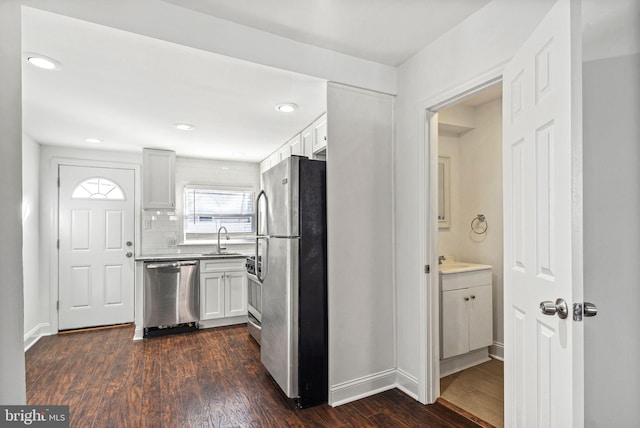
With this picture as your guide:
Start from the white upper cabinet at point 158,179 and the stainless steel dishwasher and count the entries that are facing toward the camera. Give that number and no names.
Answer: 2

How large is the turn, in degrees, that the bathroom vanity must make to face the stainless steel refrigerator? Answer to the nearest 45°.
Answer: approximately 90° to its right

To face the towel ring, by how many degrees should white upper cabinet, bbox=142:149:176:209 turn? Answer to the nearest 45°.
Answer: approximately 45° to its left

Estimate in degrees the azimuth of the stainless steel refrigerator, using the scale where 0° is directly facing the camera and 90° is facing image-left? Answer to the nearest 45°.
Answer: approximately 45°

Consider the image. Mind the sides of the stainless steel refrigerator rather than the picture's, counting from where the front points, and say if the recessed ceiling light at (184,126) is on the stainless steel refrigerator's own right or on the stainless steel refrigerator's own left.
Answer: on the stainless steel refrigerator's own right

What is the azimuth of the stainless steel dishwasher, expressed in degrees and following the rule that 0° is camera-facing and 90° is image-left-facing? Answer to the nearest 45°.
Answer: approximately 0°

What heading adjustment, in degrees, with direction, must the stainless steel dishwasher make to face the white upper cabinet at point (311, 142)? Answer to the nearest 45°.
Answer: approximately 45° to its left

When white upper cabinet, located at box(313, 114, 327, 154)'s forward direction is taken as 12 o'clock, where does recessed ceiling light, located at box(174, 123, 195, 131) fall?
The recessed ceiling light is roughly at 2 o'clock from the white upper cabinet.

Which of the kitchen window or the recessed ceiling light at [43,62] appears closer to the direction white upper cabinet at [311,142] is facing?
the recessed ceiling light

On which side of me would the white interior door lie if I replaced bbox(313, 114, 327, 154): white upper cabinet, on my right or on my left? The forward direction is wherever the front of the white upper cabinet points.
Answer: on my left

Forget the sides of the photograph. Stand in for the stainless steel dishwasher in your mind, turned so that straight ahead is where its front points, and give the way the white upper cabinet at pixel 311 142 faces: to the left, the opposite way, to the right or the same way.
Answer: to the right
